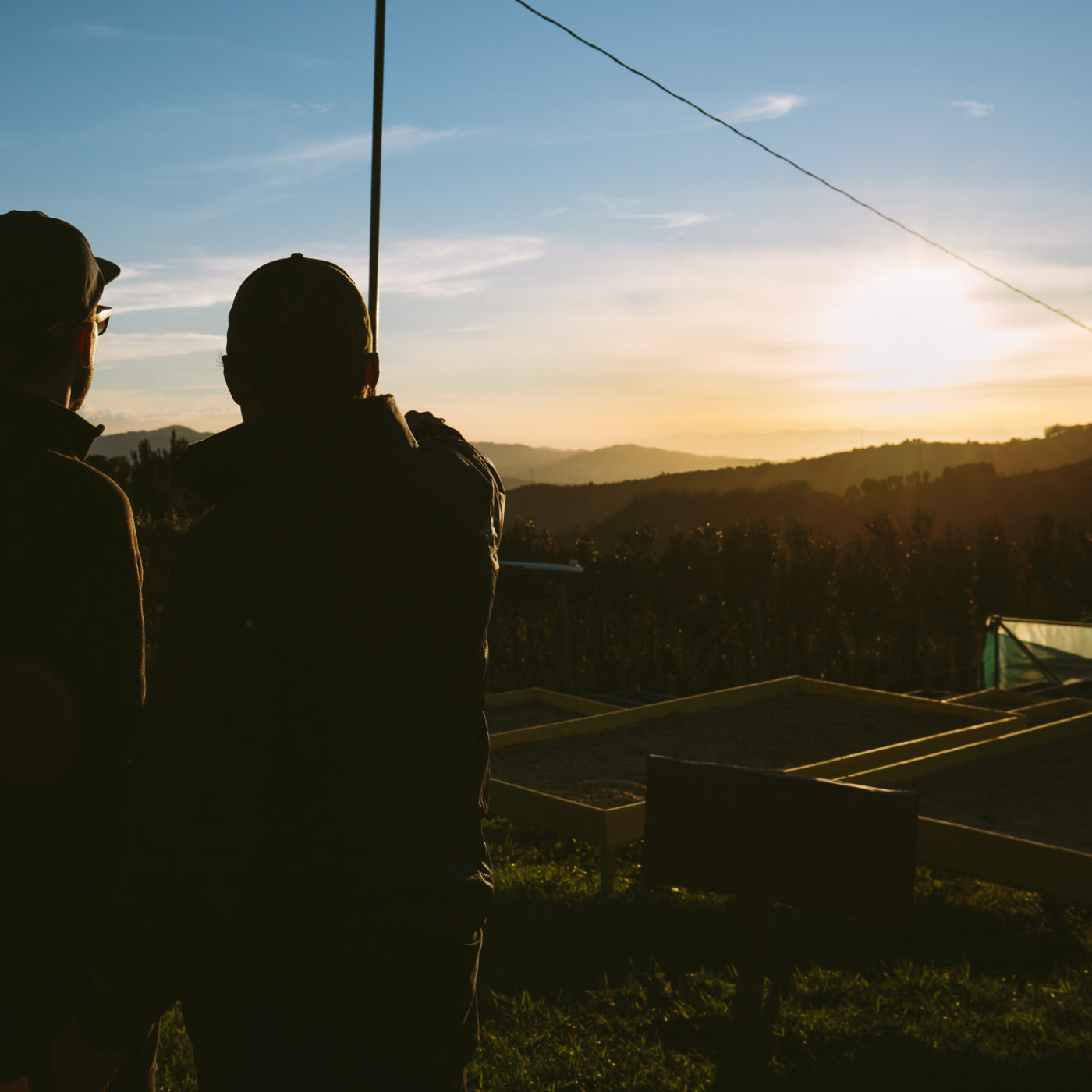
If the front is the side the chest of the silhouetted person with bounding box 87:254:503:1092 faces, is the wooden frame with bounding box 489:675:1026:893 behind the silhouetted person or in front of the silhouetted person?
in front

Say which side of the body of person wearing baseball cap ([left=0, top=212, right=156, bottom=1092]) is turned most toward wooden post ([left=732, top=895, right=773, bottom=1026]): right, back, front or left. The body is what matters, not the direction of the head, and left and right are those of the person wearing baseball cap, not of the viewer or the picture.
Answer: front

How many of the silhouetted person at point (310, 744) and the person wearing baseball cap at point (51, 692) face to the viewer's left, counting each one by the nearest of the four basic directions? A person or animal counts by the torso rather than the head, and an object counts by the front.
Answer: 0

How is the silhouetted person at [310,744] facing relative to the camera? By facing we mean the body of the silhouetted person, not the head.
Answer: away from the camera

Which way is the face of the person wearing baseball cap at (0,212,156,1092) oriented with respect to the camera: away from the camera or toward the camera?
away from the camera

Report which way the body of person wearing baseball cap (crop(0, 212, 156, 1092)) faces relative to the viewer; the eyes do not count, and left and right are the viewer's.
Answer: facing away from the viewer and to the right of the viewer

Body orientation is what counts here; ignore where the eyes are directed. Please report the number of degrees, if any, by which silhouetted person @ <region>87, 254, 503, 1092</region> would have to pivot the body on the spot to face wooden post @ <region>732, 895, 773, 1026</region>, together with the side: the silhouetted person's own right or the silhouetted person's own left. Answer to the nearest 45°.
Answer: approximately 45° to the silhouetted person's own right

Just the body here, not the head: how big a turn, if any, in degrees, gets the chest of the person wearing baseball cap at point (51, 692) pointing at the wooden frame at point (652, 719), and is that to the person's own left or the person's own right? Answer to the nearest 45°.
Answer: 0° — they already face it

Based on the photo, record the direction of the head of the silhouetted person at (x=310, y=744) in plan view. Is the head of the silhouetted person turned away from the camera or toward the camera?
away from the camera

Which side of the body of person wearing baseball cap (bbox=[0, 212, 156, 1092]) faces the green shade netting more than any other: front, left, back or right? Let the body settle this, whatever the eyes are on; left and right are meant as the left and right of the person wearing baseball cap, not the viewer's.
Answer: front
